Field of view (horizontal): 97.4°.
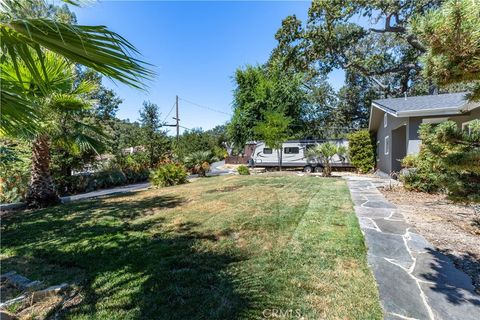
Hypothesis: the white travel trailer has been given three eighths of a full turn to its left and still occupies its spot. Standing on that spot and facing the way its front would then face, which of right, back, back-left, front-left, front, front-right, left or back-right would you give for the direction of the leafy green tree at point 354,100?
left

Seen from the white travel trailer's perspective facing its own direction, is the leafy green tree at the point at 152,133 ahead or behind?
ahead

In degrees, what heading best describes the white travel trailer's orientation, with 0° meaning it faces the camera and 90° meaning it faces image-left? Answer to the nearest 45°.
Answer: approximately 90°

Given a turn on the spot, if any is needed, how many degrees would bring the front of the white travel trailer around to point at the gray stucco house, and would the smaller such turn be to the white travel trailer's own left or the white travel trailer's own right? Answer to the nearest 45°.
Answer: approximately 135° to the white travel trailer's own left

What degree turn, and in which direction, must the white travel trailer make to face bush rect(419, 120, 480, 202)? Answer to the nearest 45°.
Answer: approximately 90° to its left

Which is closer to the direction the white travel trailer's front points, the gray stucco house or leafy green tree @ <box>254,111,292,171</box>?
the leafy green tree

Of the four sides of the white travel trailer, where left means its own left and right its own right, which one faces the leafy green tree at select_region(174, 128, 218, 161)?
front

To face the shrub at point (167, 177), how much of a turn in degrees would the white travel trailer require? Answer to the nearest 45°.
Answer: approximately 45° to its left

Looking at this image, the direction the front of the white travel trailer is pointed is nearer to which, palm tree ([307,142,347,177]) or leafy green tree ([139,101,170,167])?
the leafy green tree
